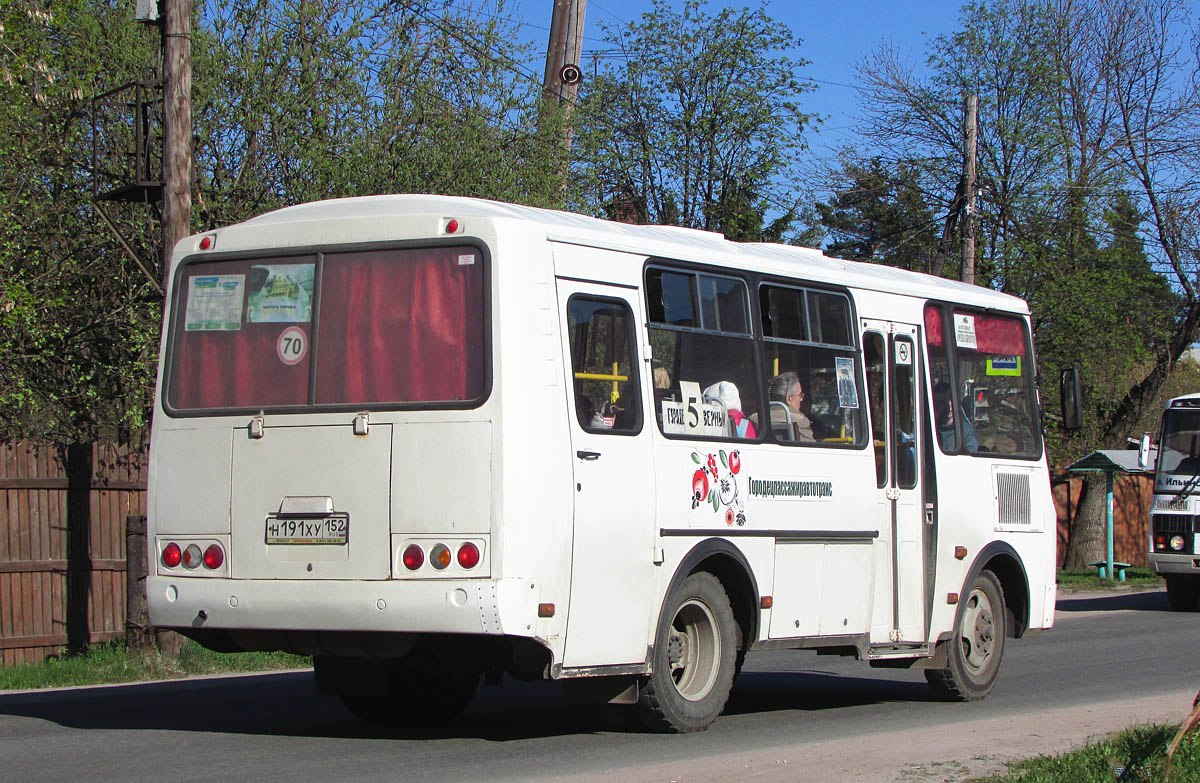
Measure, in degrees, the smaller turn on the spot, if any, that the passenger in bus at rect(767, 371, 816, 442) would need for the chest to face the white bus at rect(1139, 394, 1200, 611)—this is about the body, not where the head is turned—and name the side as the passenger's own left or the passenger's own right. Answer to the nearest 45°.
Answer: approximately 45° to the passenger's own left

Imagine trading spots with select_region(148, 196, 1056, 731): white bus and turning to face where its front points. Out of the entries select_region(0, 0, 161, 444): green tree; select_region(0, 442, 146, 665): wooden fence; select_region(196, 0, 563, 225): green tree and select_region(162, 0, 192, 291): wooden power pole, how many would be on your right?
0

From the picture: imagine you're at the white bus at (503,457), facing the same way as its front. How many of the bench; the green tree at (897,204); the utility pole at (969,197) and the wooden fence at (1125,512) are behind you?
0

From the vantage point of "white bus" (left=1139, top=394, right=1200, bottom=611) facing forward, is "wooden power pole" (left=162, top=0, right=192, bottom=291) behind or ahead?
ahead

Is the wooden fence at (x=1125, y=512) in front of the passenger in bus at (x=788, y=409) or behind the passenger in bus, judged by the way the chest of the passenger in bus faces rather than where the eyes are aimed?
in front

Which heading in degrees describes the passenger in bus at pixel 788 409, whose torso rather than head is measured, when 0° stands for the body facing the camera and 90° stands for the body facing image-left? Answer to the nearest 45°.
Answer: approximately 225°

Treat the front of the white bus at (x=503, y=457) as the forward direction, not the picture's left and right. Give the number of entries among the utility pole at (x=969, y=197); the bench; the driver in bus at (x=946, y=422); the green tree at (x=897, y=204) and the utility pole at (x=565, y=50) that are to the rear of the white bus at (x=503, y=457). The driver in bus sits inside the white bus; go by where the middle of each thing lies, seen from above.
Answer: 0

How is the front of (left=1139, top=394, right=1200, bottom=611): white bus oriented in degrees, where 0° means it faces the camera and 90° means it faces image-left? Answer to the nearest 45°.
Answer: approximately 45°

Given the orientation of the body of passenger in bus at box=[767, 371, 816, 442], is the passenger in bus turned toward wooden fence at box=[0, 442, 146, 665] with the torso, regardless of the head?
no

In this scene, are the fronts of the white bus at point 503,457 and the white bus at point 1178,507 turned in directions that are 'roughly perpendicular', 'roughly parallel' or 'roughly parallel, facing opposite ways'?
roughly parallel, facing opposite ways

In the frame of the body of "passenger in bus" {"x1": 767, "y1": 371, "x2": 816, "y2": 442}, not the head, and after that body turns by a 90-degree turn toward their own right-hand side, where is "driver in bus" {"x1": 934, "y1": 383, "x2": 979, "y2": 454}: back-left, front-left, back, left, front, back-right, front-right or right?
left

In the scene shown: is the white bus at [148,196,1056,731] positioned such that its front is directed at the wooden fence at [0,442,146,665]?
no

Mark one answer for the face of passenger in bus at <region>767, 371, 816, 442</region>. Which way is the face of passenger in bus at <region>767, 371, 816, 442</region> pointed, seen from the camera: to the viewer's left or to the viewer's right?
to the viewer's right

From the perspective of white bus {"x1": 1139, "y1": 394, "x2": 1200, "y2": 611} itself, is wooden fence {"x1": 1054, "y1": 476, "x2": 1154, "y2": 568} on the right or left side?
on its right

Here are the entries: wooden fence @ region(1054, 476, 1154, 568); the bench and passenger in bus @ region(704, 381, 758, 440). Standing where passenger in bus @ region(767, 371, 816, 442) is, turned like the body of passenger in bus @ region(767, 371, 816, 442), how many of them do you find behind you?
1

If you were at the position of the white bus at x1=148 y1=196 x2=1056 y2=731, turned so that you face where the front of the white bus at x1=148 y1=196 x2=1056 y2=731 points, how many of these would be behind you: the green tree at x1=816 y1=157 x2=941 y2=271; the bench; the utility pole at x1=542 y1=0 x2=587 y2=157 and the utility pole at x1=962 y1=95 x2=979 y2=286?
0

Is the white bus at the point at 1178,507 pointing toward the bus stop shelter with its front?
no

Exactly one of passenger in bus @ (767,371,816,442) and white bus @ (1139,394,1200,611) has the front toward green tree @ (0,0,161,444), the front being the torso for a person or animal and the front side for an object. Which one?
the white bus

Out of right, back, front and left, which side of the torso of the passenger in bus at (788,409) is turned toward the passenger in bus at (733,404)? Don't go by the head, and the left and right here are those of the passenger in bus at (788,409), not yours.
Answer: back
